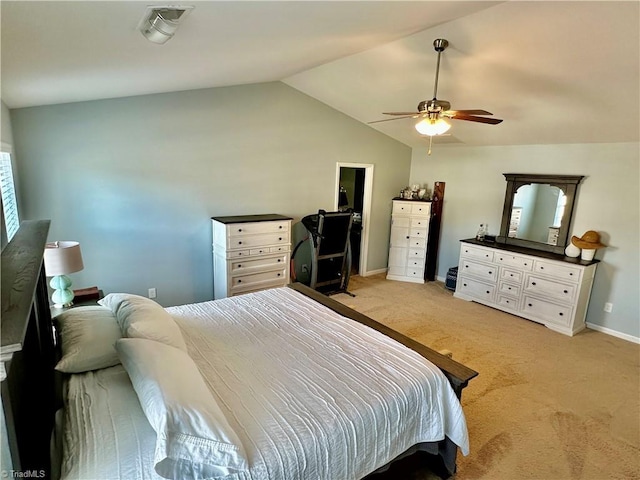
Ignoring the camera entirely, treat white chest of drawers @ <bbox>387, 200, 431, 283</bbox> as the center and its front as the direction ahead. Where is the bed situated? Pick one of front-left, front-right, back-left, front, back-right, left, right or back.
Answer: front

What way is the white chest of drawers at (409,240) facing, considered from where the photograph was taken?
facing the viewer

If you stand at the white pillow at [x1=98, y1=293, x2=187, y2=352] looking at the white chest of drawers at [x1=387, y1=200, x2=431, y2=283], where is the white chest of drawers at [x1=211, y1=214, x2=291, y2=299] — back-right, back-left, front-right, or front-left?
front-left

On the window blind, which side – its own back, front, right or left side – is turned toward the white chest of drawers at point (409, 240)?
front

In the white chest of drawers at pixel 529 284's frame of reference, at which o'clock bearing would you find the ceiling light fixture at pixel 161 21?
The ceiling light fixture is roughly at 11 o'clock from the white chest of drawers.

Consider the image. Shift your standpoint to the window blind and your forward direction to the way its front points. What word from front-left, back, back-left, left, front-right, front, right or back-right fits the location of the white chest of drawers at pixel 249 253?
front

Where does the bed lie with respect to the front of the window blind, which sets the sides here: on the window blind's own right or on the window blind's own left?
on the window blind's own right

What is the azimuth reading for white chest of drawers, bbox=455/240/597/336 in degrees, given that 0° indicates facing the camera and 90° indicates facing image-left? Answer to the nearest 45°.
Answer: approximately 45°

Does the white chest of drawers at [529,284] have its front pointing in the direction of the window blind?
yes

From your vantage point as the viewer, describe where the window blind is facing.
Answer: facing to the right of the viewer

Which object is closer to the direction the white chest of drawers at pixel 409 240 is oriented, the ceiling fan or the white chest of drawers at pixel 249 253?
the ceiling fan

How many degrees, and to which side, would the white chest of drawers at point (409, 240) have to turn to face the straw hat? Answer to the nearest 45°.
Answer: approximately 45° to its left

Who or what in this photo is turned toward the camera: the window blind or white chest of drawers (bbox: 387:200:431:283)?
the white chest of drawers

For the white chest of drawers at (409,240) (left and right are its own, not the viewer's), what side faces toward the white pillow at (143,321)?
front
